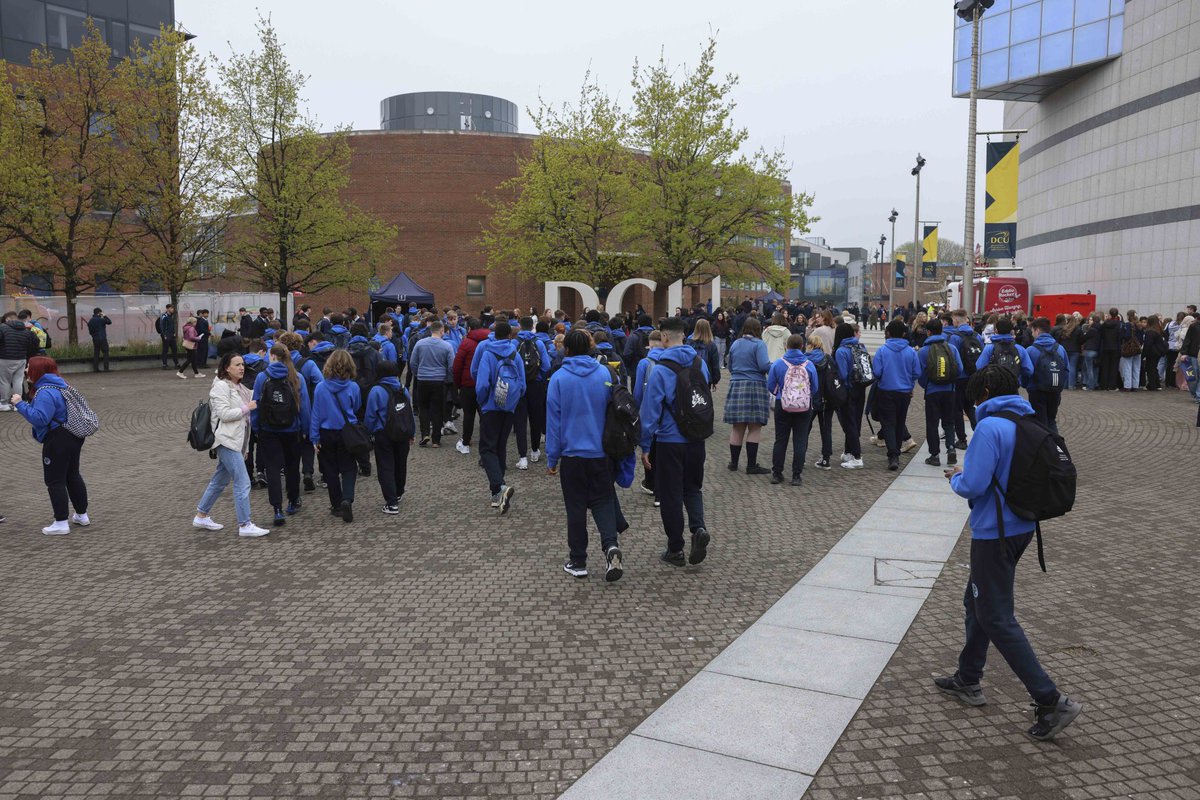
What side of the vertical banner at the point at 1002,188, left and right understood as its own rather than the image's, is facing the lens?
front

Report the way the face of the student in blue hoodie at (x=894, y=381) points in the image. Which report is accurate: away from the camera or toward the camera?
away from the camera

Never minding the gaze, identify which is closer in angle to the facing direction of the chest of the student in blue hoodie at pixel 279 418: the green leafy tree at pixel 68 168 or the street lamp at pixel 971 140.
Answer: the green leafy tree

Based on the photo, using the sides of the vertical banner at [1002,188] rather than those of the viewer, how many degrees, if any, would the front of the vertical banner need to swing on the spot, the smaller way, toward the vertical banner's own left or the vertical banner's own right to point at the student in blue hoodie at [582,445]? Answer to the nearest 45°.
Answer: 0° — it already faces them

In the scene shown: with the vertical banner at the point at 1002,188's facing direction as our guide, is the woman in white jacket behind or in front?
in front

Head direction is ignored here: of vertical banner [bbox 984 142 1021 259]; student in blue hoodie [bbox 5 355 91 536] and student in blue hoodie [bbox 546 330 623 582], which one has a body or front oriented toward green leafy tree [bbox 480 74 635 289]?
student in blue hoodie [bbox 546 330 623 582]

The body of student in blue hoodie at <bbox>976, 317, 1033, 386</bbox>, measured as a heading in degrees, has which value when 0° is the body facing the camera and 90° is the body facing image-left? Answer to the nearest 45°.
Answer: approximately 180°

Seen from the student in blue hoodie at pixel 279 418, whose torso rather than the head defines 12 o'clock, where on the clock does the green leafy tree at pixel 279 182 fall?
The green leafy tree is roughly at 12 o'clock from the student in blue hoodie.

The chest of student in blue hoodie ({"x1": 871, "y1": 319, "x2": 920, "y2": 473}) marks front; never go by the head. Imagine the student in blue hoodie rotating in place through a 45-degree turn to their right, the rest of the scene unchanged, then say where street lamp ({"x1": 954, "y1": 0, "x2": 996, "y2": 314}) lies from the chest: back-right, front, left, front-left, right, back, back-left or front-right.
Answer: front-left

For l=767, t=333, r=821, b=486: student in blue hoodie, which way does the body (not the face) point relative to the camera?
away from the camera

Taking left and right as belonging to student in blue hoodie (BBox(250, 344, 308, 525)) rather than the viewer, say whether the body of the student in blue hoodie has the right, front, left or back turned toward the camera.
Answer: back

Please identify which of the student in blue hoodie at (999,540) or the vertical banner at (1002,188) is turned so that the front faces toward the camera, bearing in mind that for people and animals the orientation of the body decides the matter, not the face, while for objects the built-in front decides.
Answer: the vertical banner

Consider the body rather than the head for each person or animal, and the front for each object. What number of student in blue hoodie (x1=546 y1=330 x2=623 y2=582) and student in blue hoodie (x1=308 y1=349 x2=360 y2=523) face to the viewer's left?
0

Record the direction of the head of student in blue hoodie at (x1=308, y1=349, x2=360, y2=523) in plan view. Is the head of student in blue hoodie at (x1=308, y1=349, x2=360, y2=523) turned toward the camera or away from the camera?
away from the camera

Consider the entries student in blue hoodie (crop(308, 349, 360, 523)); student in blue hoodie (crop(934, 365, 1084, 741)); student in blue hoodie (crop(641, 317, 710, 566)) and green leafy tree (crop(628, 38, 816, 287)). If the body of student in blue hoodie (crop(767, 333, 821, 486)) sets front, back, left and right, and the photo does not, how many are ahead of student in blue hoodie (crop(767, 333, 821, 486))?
1

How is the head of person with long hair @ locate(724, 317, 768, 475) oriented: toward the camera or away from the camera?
away from the camera
